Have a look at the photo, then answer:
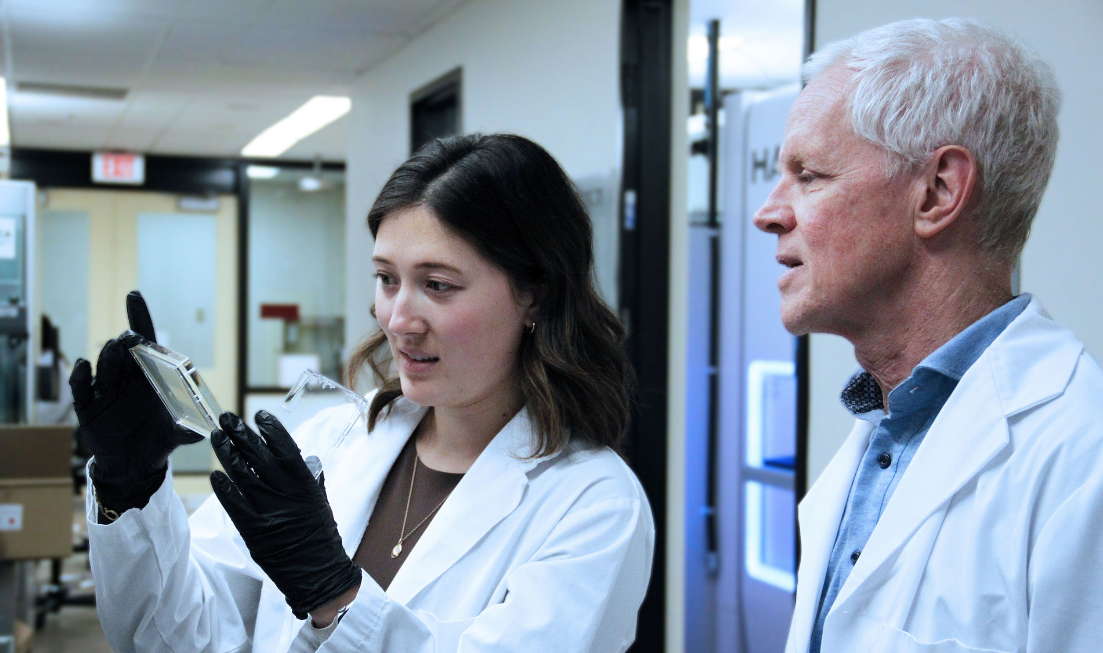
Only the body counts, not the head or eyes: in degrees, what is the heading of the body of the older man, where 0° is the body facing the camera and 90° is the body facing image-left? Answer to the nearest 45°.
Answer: approximately 45°

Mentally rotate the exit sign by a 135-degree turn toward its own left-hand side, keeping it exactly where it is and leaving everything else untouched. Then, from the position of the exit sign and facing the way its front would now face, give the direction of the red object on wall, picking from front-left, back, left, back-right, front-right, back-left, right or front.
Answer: front-right

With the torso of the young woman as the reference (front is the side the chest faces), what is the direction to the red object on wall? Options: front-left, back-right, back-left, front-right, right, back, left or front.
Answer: back-right

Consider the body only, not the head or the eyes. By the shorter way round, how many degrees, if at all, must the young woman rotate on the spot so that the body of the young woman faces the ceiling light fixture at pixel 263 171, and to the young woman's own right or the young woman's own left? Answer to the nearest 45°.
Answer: approximately 135° to the young woman's own right

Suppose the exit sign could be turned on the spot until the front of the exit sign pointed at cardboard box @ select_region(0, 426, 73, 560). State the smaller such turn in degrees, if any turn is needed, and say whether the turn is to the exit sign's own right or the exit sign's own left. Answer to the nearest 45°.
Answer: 0° — it already faces it

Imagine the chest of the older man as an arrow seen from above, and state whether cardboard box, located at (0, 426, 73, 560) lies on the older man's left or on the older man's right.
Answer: on the older man's right

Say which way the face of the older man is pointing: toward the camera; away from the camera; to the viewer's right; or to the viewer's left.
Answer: to the viewer's left

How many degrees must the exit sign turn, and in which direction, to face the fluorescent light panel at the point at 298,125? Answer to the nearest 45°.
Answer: approximately 45° to its left

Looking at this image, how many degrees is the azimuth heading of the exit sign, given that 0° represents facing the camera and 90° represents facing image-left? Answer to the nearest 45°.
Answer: approximately 0°

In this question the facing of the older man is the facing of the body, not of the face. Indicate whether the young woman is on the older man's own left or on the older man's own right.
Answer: on the older man's own right

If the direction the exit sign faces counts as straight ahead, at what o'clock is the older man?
The older man is roughly at 12 o'clock from the exit sign.
